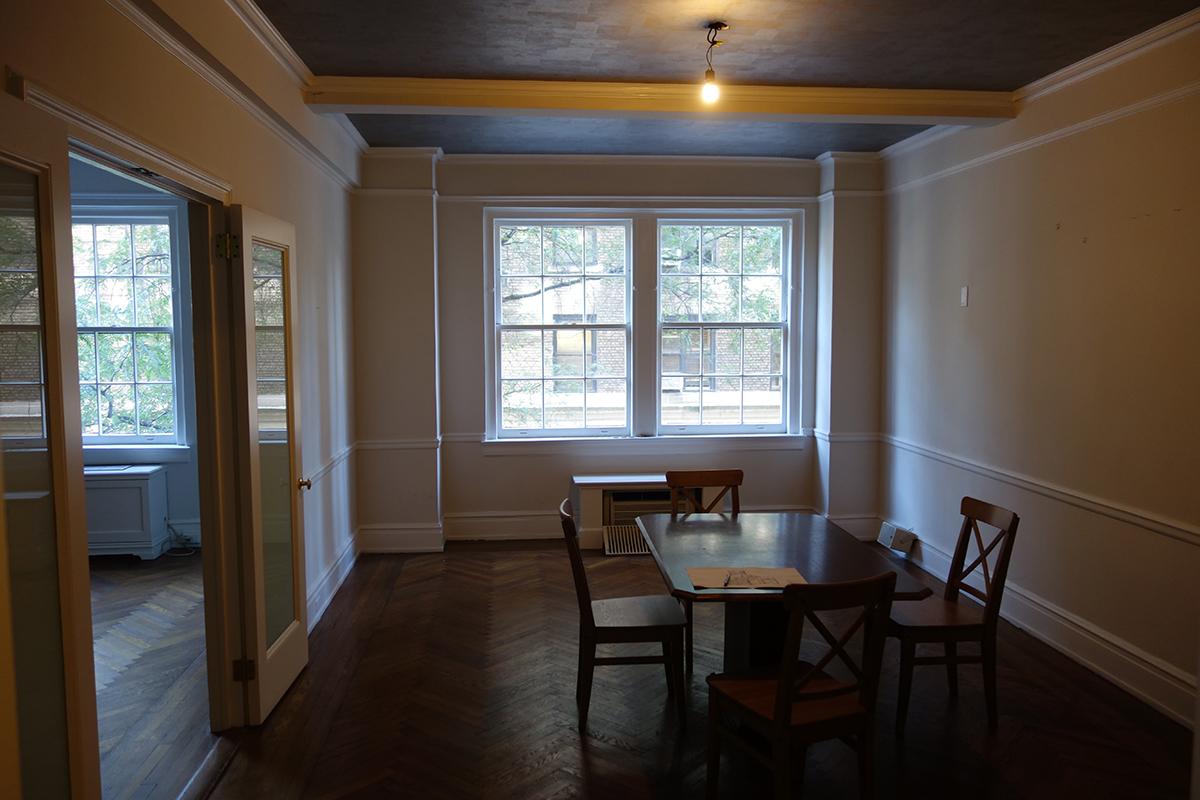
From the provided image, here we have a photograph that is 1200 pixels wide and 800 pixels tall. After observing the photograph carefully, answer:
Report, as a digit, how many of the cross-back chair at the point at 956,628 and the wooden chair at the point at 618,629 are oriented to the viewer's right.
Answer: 1

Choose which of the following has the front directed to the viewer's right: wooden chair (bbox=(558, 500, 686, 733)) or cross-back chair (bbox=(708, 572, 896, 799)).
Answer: the wooden chair

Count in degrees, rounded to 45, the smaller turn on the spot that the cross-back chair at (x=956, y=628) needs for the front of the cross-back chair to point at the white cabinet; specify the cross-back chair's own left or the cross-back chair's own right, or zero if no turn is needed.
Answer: approximately 45° to the cross-back chair's own right

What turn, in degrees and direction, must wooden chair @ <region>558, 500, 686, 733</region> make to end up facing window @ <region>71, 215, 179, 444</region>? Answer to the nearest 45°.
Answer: approximately 135° to its left

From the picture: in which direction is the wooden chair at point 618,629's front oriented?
to the viewer's right

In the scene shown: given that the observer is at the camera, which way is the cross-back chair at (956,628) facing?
facing the viewer and to the left of the viewer

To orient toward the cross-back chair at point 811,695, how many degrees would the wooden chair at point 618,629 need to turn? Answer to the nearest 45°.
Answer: approximately 45° to its right

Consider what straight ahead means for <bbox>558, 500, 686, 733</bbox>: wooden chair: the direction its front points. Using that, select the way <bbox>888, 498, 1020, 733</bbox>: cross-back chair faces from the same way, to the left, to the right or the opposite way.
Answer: the opposite way

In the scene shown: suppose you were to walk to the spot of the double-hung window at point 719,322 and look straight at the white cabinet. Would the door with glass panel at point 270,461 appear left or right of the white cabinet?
left

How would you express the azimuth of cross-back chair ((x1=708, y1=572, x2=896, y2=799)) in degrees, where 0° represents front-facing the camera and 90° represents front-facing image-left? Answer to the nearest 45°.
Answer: approximately 135°

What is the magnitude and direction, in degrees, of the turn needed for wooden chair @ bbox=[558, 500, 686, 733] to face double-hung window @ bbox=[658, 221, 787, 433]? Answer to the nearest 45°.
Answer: approximately 90° to its left

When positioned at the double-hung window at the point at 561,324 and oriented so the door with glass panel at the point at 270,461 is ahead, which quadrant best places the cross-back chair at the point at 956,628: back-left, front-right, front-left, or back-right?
front-left
